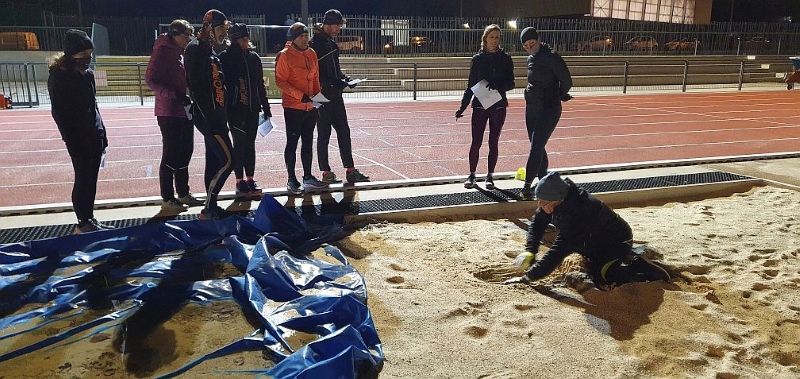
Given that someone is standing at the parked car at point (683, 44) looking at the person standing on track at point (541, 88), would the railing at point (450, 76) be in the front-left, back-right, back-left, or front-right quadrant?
front-right

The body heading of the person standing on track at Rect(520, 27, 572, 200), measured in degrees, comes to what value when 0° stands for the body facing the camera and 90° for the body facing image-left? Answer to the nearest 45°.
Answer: approximately 45°

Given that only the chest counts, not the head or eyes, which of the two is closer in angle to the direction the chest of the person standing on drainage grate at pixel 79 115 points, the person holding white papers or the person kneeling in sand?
the person kneeling in sand

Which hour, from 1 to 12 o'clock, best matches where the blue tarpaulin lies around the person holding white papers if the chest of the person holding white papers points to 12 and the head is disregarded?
The blue tarpaulin is roughly at 1 o'clock from the person holding white papers.

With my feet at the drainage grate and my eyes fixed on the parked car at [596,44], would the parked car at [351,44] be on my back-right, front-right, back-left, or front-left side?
front-left

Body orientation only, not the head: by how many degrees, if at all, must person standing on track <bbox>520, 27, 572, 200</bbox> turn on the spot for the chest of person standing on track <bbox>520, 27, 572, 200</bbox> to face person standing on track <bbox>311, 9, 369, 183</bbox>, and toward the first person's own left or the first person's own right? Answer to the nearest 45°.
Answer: approximately 45° to the first person's own right

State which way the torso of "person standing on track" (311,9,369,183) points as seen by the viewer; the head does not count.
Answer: to the viewer's right

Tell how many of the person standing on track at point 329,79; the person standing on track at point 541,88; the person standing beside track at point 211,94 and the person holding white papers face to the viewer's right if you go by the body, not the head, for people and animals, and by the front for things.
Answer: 2

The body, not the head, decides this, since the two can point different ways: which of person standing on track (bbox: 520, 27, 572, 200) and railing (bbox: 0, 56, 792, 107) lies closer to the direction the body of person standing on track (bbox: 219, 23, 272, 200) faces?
the person standing on track

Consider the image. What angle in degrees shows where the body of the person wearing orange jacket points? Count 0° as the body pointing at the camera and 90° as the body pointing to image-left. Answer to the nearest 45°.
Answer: approximately 315°
